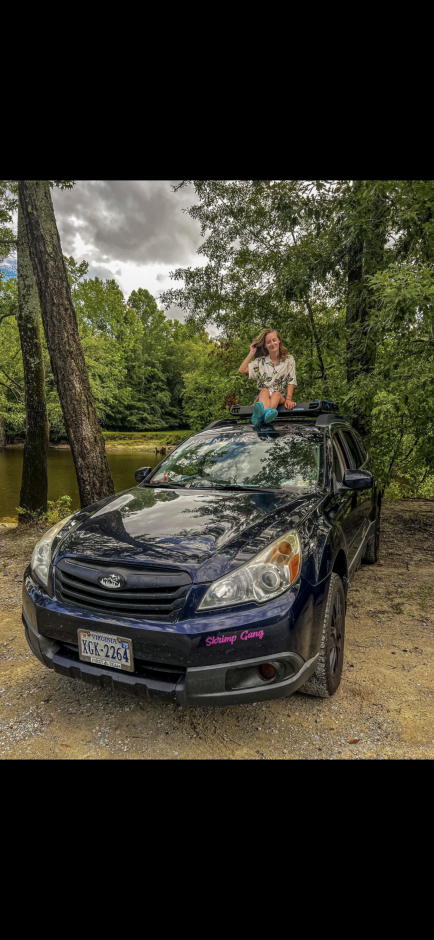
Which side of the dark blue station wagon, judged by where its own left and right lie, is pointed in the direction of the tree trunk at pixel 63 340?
right

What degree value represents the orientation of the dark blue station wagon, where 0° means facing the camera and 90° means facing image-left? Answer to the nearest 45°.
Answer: approximately 45°

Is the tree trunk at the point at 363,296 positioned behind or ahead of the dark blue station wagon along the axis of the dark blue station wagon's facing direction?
behind

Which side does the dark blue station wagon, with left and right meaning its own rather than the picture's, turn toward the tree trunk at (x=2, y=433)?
right

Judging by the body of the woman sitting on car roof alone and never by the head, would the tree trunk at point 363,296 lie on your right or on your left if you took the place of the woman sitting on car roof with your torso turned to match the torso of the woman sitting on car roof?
on your left

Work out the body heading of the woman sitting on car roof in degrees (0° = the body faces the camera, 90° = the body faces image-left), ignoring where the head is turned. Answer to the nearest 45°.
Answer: approximately 0°

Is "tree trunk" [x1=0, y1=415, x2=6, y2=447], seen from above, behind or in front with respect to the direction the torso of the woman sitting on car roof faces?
behind
